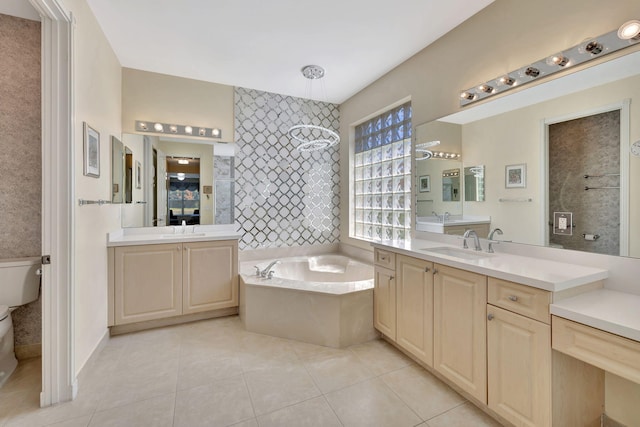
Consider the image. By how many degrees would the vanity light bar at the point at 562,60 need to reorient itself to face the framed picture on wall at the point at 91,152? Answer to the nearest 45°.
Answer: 0° — it already faces it

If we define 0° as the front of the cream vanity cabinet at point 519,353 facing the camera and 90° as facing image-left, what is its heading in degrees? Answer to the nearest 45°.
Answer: approximately 45°

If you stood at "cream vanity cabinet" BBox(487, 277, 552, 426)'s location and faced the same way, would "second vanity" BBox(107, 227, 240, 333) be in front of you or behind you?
in front

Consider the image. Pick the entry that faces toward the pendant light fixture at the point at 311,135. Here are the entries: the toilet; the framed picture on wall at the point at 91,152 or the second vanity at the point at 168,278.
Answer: the framed picture on wall

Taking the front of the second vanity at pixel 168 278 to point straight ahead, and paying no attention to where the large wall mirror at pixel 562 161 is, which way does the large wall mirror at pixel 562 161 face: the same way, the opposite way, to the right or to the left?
to the right

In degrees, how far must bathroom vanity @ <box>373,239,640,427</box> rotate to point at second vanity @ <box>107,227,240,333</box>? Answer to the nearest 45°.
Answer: approximately 45° to its right

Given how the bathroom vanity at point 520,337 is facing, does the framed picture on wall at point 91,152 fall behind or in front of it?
in front

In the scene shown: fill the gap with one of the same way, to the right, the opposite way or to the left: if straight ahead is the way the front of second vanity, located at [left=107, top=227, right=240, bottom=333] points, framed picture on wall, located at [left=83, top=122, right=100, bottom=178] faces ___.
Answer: to the left

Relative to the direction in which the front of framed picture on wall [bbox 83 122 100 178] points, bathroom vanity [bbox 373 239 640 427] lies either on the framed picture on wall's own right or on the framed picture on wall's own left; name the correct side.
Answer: on the framed picture on wall's own right

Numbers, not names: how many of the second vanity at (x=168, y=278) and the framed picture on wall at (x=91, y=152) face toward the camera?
1

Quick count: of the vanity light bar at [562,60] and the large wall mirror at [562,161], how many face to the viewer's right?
0

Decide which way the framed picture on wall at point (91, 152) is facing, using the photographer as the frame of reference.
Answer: facing to the right of the viewer

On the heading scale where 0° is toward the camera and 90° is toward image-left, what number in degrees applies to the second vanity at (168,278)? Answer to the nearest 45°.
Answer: approximately 0°
